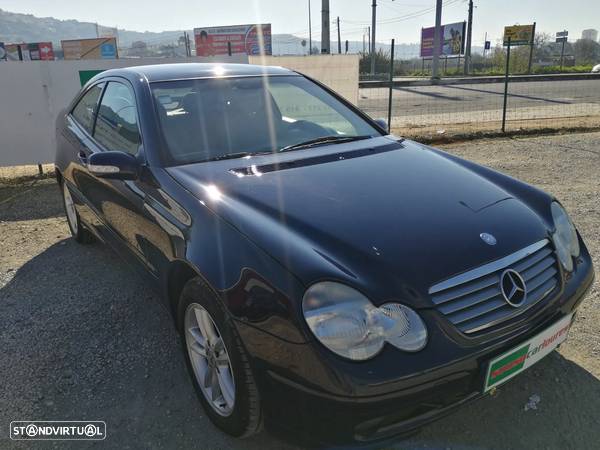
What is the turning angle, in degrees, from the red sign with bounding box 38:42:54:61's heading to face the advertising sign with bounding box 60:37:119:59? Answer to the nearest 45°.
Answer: approximately 90° to its left

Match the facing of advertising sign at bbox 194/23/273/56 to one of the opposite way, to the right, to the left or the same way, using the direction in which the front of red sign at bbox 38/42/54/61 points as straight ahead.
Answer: the same way

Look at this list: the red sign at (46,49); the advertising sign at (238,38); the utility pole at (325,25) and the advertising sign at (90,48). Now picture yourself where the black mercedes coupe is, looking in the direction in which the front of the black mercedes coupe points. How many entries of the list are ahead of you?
0

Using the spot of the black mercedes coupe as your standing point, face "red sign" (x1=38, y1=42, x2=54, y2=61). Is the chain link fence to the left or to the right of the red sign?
right

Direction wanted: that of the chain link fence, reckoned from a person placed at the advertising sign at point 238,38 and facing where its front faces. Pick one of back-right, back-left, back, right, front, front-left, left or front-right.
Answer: front

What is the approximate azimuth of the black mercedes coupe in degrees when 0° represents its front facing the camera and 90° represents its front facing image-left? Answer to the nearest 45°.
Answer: approximately 315°

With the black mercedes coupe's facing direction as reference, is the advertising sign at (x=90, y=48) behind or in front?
behind

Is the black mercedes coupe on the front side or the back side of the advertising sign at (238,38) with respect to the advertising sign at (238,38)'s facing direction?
on the front side

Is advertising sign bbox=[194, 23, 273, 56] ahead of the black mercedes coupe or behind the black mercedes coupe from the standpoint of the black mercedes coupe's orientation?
behind

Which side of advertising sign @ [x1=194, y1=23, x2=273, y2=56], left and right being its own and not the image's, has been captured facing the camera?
front

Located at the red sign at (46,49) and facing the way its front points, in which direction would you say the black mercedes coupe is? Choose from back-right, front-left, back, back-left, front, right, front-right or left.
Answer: front

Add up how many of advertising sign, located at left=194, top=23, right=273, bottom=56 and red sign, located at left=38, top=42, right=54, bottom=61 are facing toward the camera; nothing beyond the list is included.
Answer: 2

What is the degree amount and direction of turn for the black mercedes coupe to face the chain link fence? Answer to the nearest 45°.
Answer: approximately 135° to its left

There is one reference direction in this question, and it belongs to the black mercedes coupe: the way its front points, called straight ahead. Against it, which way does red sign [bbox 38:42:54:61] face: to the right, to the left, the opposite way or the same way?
the same way

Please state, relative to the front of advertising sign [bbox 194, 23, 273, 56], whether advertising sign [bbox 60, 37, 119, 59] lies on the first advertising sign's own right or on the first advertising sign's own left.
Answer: on the first advertising sign's own right
